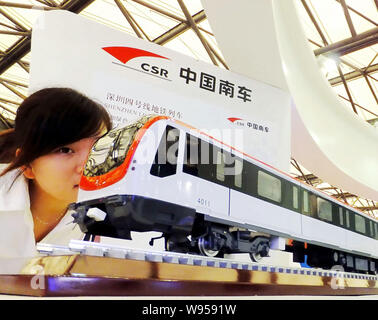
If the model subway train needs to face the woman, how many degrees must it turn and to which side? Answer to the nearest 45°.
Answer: approximately 45° to its right

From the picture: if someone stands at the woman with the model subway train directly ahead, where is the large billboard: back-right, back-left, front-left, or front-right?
front-left

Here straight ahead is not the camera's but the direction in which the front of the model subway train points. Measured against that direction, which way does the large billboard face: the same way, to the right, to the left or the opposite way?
to the left

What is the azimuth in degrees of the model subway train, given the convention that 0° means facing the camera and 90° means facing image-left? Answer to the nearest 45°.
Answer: approximately 45°

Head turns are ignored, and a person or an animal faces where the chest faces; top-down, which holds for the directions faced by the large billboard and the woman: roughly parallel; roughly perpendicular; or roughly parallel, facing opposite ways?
roughly parallel

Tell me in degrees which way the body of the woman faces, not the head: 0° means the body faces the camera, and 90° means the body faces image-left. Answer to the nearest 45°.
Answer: approximately 315°

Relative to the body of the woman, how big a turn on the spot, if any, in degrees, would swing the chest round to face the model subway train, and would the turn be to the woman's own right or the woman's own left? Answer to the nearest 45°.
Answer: approximately 45° to the woman's own left
